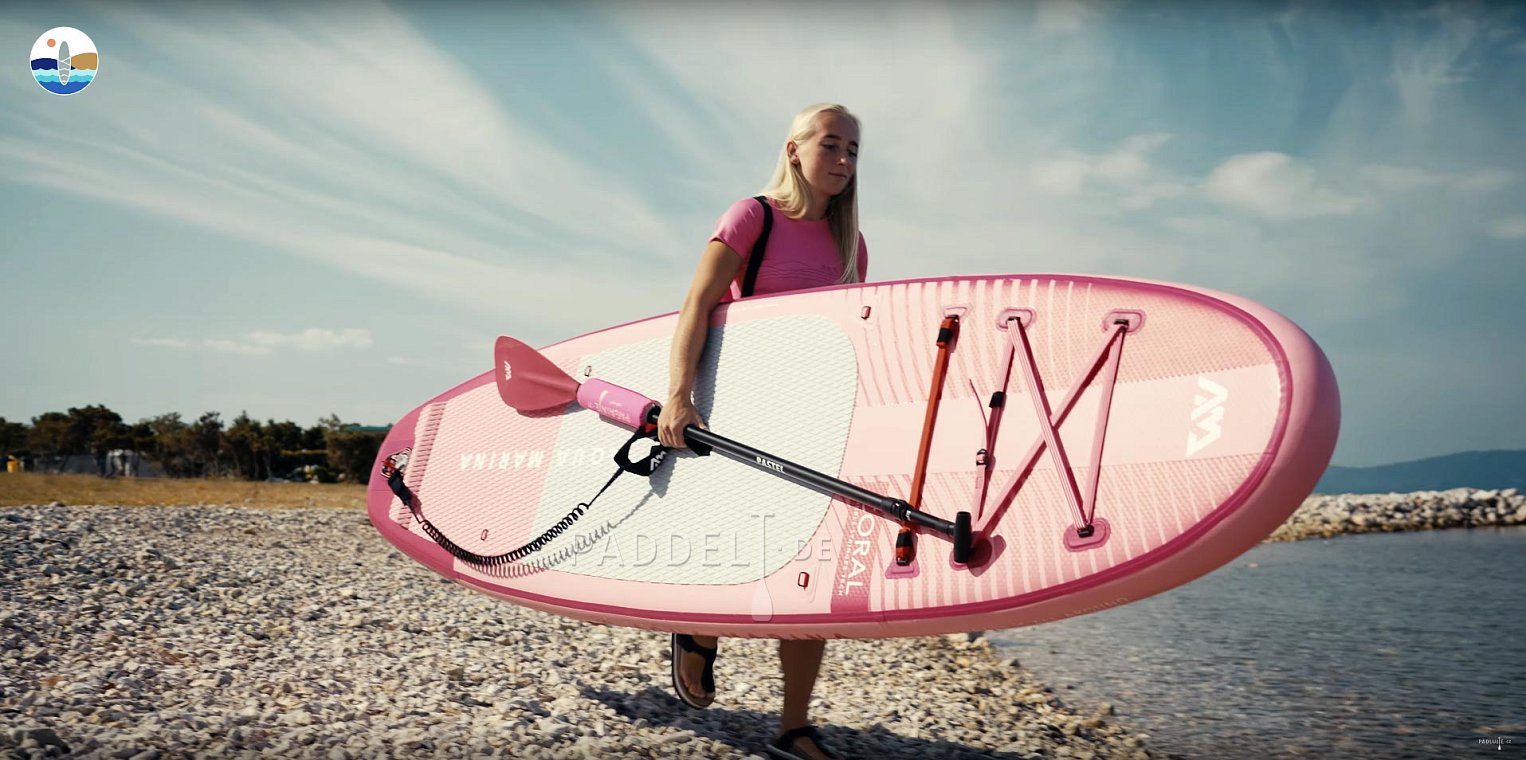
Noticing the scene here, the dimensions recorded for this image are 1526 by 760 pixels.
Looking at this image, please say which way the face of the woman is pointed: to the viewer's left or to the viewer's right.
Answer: to the viewer's right

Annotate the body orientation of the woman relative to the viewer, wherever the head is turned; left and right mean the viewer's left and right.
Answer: facing the viewer and to the right of the viewer
